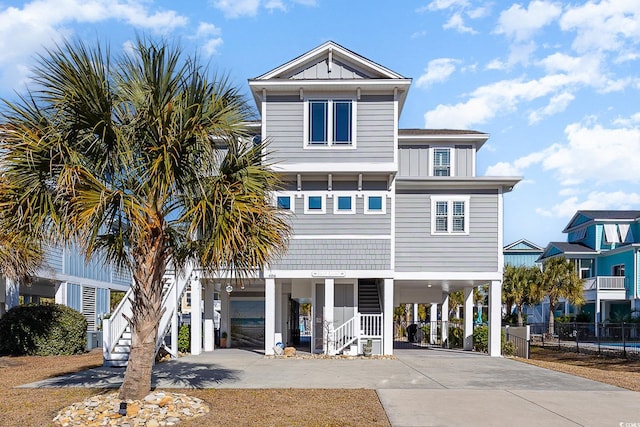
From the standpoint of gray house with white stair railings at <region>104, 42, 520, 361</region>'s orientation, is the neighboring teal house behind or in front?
behind

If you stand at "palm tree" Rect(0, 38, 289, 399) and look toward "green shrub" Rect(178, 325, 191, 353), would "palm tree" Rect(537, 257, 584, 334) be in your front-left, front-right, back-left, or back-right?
front-right

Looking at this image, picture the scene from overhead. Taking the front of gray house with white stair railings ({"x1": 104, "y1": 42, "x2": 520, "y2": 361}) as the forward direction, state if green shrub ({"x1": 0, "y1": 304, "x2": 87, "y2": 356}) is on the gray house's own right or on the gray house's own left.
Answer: on the gray house's own right

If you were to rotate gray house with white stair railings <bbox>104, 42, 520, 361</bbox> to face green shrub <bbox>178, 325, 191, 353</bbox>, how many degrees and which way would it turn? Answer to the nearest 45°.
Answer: approximately 90° to its right

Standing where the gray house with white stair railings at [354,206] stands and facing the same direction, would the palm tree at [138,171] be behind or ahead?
ahead

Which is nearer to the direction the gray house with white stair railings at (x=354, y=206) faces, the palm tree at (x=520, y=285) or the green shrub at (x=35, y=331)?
the green shrub

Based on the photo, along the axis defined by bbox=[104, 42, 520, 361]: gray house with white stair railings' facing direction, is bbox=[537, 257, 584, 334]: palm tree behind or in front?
behind

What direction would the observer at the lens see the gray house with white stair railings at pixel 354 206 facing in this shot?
facing the viewer
